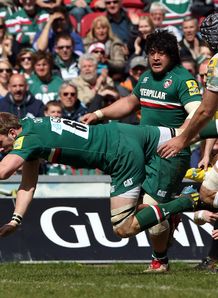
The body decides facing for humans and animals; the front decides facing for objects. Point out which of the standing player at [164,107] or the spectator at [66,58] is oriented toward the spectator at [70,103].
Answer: the spectator at [66,58]

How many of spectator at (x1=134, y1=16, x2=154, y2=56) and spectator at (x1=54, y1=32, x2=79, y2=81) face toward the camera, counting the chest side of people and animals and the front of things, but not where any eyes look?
2

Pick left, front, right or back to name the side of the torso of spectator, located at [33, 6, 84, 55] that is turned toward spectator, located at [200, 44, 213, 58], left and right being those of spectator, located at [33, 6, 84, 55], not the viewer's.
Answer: left

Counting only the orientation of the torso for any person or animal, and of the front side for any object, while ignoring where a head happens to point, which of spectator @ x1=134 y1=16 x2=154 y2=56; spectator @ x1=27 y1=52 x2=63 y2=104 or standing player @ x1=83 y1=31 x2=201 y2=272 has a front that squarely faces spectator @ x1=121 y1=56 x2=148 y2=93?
spectator @ x1=134 y1=16 x2=154 y2=56

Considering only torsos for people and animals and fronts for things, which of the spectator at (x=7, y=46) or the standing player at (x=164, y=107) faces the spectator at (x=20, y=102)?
the spectator at (x=7, y=46)

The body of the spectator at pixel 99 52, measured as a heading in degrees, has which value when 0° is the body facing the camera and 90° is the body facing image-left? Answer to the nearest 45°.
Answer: approximately 45°
